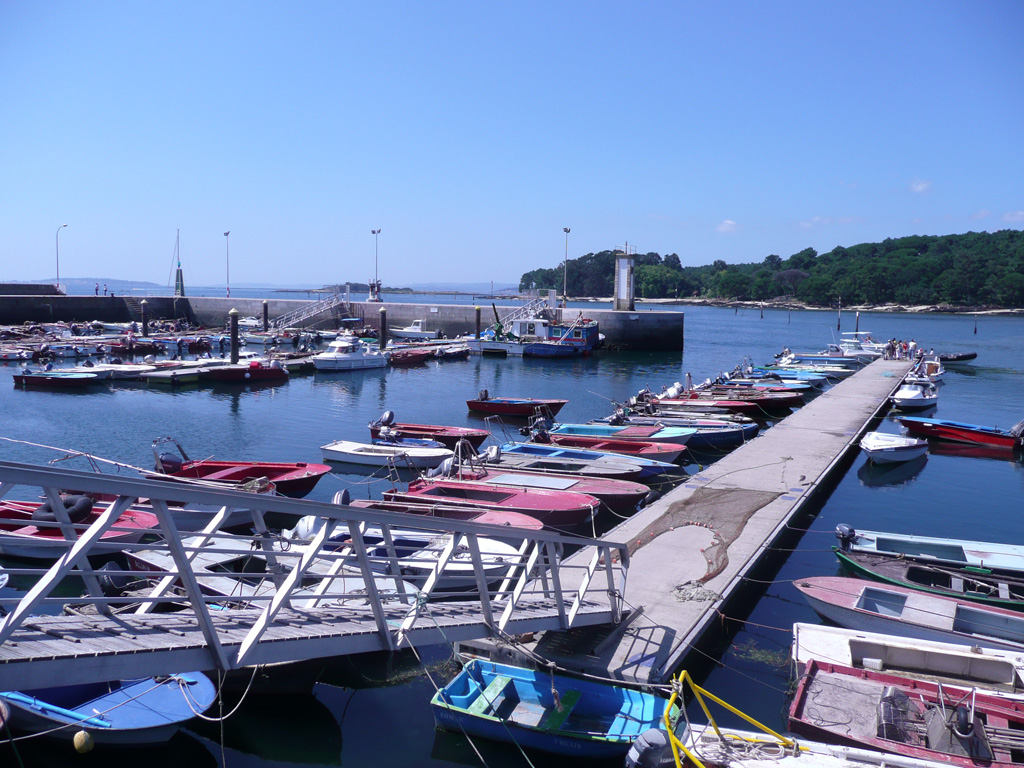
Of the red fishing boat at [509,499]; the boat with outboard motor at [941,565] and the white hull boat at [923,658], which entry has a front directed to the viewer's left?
the white hull boat

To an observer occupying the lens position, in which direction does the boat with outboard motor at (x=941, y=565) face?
facing to the right of the viewer

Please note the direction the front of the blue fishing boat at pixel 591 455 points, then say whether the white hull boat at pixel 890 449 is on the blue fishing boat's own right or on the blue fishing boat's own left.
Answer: on the blue fishing boat's own left

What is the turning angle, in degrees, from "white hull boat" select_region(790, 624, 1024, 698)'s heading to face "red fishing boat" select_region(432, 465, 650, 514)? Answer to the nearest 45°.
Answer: approximately 45° to its right

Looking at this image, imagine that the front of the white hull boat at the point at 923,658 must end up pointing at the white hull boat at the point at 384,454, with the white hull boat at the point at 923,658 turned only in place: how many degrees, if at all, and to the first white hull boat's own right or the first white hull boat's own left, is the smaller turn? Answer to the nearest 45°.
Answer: approximately 45° to the first white hull boat's own right

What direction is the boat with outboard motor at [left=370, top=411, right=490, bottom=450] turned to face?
to the viewer's right

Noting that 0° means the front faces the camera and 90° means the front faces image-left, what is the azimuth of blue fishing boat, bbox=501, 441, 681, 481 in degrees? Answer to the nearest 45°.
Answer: approximately 315°

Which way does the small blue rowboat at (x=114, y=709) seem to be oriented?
to the viewer's right

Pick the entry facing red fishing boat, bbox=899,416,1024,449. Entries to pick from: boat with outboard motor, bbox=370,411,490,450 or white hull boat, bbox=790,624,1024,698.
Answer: the boat with outboard motor
